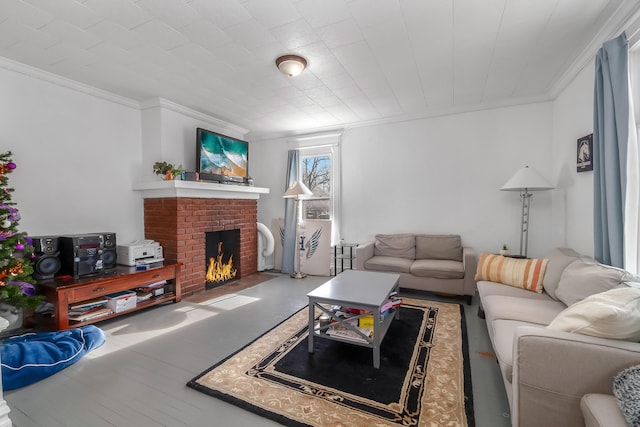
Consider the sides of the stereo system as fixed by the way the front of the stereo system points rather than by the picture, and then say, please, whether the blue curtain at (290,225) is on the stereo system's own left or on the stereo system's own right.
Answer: on the stereo system's own left

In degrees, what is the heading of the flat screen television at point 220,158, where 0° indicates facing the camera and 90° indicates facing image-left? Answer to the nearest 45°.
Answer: approximately 315°

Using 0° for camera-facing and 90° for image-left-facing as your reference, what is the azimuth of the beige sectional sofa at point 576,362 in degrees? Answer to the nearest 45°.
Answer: approximately 90°

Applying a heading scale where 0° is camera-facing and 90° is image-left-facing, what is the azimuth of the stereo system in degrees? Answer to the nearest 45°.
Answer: approximately 315°

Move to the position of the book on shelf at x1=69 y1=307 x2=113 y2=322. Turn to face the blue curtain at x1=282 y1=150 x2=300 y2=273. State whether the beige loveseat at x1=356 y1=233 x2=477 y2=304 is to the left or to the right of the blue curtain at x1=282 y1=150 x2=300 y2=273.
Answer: right

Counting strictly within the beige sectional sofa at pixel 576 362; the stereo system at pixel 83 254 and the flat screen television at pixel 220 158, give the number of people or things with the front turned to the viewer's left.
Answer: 1

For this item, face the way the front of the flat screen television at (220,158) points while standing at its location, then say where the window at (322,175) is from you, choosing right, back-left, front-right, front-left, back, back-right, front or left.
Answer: front-left

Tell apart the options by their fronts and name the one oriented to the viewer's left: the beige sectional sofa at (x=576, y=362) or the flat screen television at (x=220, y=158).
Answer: the beige sectional sofa
